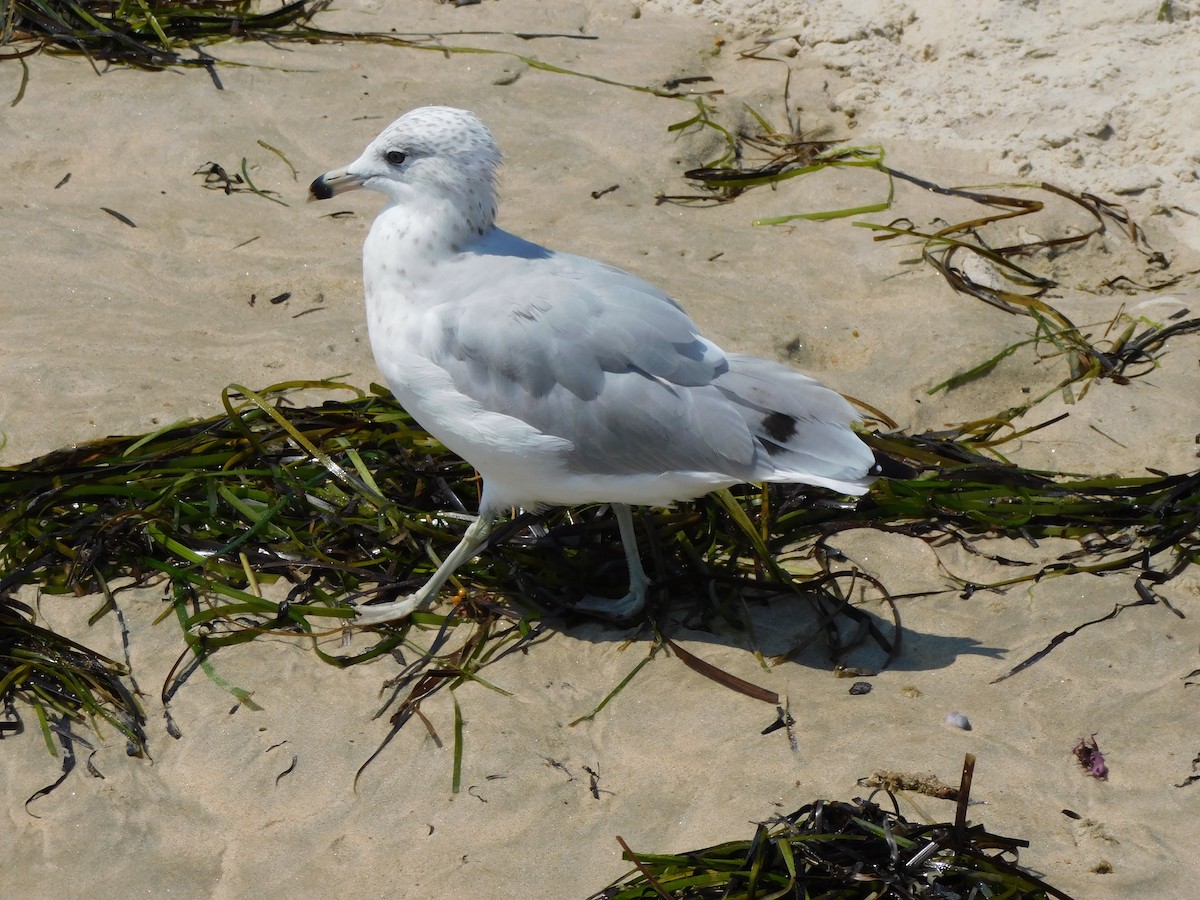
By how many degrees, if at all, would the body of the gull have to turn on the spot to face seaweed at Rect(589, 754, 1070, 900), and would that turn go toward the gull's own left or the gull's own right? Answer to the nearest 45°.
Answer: approximately 135° to the gull's own left

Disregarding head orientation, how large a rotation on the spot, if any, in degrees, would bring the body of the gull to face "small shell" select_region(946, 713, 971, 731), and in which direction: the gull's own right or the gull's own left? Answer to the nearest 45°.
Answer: approximately 135° to the gull's own left

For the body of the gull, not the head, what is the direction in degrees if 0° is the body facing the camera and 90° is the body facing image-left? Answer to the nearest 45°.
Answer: approximately 90°
